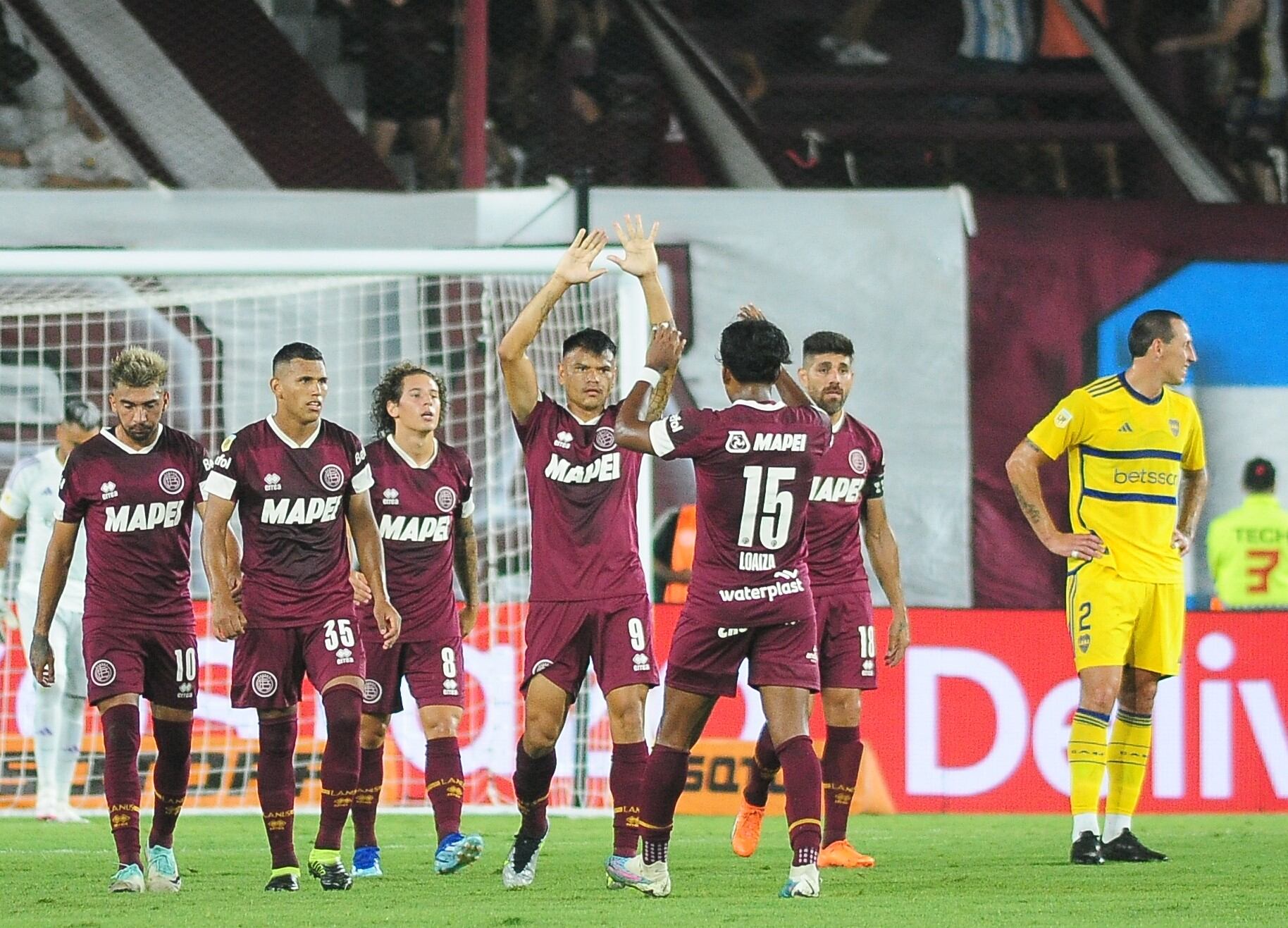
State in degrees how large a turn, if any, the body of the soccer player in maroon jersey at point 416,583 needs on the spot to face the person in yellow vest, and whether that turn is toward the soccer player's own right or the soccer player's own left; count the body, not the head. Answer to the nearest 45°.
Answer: approximately 135° to the soccer player's own left

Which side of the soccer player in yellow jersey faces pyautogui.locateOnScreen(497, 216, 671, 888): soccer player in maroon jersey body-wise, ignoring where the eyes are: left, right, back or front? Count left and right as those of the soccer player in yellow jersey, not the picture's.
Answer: right

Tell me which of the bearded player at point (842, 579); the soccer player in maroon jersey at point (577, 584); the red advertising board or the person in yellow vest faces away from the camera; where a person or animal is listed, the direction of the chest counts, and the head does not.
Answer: the person in yellow vest

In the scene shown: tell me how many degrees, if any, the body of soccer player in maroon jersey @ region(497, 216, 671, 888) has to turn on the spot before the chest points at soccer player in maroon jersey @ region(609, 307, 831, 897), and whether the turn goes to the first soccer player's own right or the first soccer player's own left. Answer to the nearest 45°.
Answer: approximately 45° to the first soccer player's own left

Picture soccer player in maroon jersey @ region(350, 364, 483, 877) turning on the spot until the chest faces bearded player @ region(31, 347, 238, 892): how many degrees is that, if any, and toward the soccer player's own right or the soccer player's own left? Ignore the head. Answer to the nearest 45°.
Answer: approximately 45° to the soccer player's own right

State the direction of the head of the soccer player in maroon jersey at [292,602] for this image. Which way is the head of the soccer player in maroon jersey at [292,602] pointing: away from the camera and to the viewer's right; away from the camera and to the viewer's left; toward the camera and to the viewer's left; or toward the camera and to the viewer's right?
toward the camera and to the viewer's right

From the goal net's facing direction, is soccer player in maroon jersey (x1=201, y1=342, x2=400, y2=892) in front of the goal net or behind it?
in front

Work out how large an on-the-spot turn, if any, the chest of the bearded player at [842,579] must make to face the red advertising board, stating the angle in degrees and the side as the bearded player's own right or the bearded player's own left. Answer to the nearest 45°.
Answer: approximately 180°

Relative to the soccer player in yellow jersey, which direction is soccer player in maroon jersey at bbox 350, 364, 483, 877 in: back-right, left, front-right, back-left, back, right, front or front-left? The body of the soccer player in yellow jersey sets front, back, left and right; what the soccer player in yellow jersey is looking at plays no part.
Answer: back-right

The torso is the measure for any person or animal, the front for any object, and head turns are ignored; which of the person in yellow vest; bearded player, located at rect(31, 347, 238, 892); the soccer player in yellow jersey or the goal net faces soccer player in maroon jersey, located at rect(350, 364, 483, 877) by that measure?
the goal net

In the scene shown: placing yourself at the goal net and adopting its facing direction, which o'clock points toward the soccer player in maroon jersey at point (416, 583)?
The soccer player in maroon jersey is roughly at 12 o'clock from the goal net.

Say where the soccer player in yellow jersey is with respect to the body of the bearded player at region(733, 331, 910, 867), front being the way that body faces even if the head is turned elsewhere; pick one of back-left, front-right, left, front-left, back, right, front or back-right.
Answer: left
